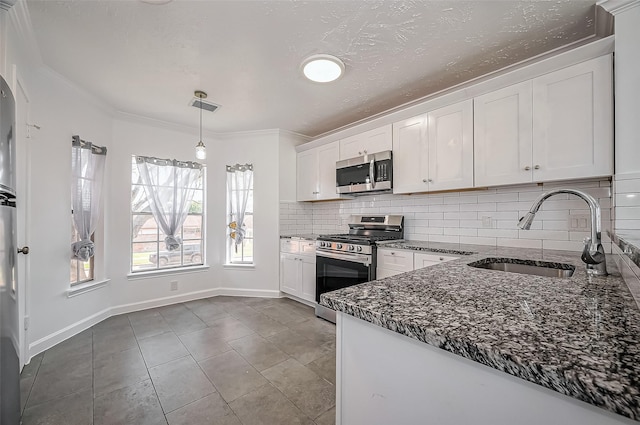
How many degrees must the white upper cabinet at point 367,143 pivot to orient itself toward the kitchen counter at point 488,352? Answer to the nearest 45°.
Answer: approximately 45° to its left

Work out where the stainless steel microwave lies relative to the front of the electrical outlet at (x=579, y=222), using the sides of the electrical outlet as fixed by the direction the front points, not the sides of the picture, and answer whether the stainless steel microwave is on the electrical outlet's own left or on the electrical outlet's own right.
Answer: on the electrical outlet's own right

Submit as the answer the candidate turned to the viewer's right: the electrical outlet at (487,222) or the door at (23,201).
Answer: the door

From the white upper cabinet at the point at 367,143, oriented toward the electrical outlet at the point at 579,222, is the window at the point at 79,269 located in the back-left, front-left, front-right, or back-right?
back-right

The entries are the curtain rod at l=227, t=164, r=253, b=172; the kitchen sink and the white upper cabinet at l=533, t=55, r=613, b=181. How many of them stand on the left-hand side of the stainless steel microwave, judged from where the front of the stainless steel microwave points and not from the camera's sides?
2

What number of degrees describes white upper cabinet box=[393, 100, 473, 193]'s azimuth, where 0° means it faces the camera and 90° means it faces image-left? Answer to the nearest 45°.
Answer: approximately 45°

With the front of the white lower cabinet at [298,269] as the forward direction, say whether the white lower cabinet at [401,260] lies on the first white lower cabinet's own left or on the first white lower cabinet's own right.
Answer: on the first white lower cabinet's own left

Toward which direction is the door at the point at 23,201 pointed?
to the viewer's right
